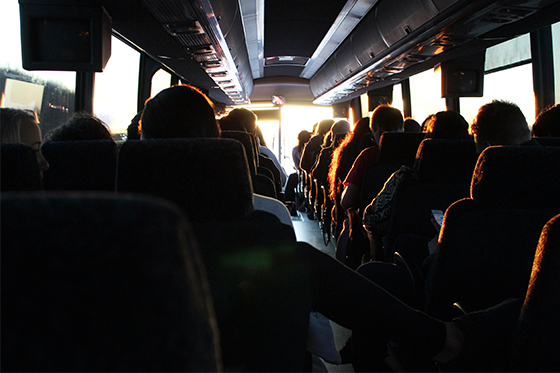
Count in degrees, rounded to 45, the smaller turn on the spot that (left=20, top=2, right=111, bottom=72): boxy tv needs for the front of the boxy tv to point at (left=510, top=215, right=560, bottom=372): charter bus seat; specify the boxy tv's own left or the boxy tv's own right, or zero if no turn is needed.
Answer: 0° — it already faces it

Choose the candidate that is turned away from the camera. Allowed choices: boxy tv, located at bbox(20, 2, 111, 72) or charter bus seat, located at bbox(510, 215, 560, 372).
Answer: the charter bus seat

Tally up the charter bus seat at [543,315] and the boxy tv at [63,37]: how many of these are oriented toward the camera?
1

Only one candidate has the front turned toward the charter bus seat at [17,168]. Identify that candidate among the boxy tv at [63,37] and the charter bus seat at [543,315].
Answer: the boxy tv

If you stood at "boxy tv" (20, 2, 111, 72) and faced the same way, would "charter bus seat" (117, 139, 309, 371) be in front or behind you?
in front

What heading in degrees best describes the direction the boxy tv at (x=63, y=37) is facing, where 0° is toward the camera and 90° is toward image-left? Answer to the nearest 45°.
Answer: approximately 0°

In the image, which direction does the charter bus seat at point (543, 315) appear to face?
away from the camera

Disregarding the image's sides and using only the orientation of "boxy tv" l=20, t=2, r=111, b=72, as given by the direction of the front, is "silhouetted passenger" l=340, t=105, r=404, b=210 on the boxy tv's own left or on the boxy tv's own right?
on the boxy tv's own left

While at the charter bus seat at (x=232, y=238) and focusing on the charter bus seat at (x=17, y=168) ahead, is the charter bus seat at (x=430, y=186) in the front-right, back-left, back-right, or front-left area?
back-right

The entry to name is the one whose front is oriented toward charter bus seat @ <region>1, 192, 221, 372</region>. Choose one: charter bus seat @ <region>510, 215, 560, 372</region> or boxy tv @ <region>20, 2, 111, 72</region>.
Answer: the boxy tv
